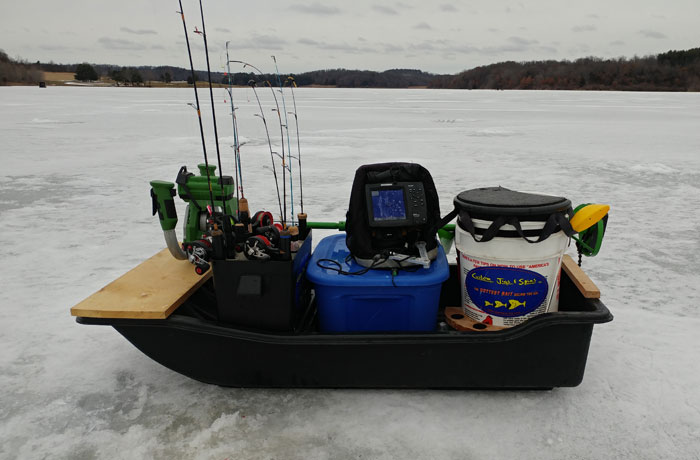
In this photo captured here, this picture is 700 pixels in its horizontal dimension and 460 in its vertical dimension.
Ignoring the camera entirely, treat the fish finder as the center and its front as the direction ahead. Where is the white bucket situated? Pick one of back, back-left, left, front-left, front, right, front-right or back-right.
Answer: left

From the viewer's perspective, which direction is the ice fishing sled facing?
to the viewer's left

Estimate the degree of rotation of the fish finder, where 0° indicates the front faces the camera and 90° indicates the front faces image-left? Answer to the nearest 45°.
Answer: approximately 0°

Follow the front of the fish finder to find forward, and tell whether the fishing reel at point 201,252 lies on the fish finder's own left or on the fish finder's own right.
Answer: on the fish finder's own right
